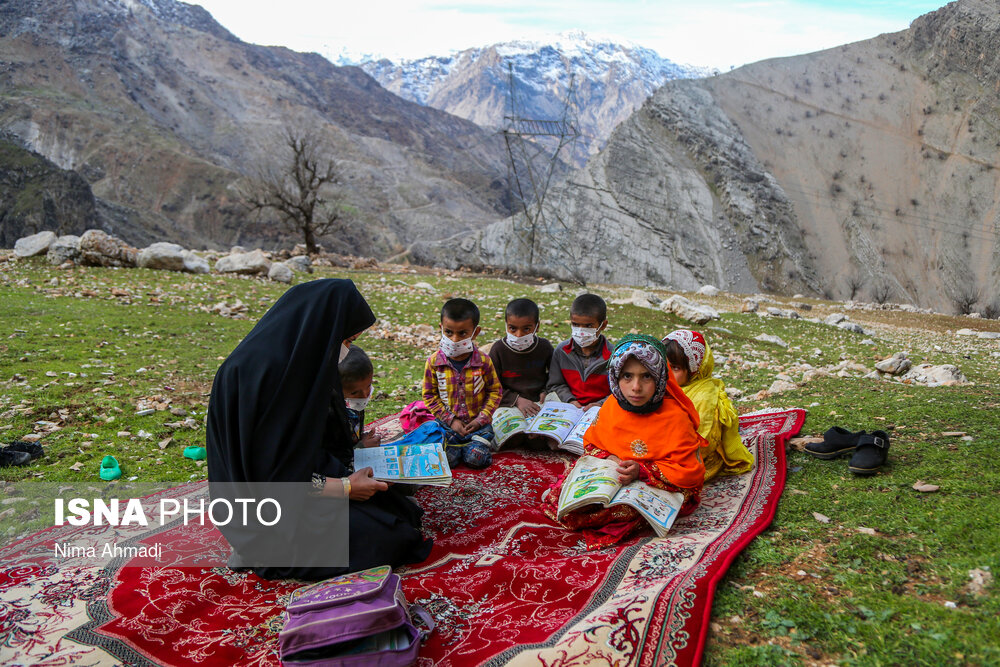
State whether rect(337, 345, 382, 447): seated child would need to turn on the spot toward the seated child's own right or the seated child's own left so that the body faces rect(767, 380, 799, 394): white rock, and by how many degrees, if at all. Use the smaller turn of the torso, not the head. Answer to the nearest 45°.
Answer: approximately 90° to the seated child's own left

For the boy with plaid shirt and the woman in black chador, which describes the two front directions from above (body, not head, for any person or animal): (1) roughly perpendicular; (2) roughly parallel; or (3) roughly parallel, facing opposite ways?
roughly perpendicular

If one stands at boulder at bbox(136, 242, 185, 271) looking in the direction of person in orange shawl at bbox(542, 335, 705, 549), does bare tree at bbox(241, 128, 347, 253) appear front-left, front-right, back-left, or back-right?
back-left

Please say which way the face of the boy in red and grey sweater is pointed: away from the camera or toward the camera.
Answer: toward the camera

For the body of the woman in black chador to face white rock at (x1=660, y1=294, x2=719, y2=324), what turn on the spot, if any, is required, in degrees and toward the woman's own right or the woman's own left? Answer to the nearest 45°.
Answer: approximately 45° to the woman's own left

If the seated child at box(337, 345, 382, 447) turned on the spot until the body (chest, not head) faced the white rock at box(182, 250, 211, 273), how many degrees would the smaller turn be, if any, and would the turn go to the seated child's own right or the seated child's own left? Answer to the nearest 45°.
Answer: approximately 135° to the seated child's own left

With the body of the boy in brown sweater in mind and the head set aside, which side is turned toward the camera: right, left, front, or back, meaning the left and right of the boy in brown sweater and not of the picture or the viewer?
front

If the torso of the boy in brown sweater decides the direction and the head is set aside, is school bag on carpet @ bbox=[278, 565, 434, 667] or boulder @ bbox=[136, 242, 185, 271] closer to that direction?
the school bag on carpet

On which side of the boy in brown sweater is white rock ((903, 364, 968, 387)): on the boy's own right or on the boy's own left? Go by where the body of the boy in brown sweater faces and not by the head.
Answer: on the boy's own left
